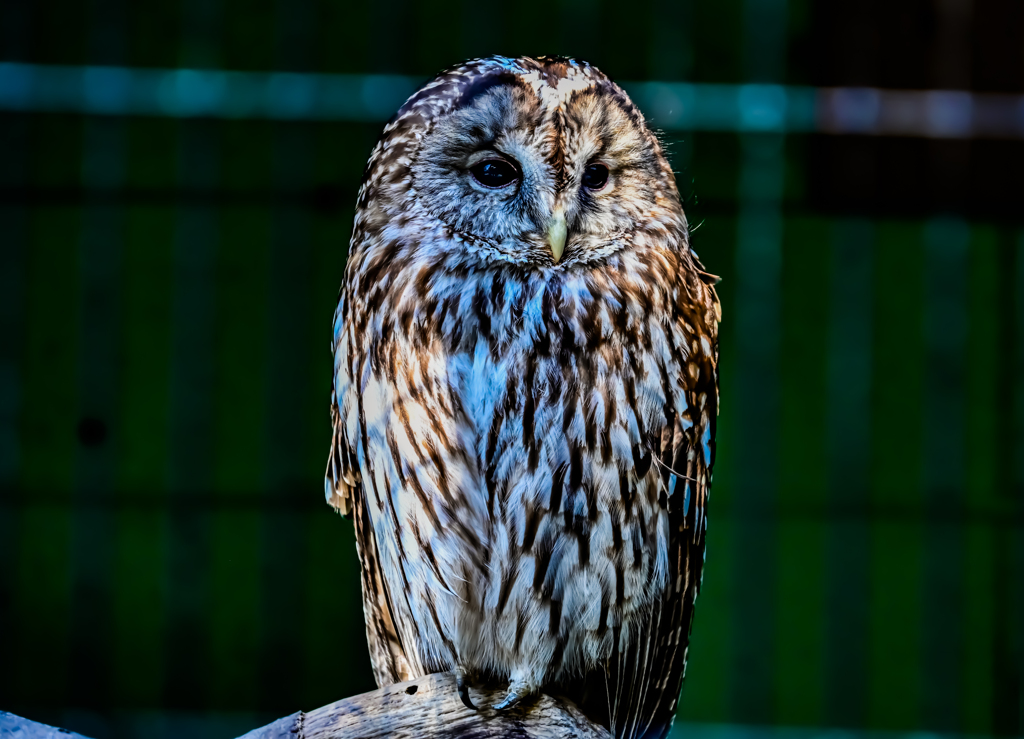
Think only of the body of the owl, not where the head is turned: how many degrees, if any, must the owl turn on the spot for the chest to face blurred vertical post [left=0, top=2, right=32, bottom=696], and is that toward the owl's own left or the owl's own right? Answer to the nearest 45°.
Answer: approximately 135° to the owl's own right

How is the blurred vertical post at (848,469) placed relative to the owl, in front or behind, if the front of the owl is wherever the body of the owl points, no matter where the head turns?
behind

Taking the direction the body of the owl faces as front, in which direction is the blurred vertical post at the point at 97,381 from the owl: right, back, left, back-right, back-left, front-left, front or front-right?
back-right

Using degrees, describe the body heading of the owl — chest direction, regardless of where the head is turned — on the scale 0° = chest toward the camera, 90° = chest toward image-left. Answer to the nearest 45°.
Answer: approximately 0°

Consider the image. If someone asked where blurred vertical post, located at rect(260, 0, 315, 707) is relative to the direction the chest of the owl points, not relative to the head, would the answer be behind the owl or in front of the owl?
behind

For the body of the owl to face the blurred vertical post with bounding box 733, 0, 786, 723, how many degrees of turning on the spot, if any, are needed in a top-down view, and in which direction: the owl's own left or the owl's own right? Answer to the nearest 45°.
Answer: approximately 135° to the owl's own left

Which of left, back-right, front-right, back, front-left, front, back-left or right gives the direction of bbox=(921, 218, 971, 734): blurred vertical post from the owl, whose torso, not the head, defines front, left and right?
back-left
